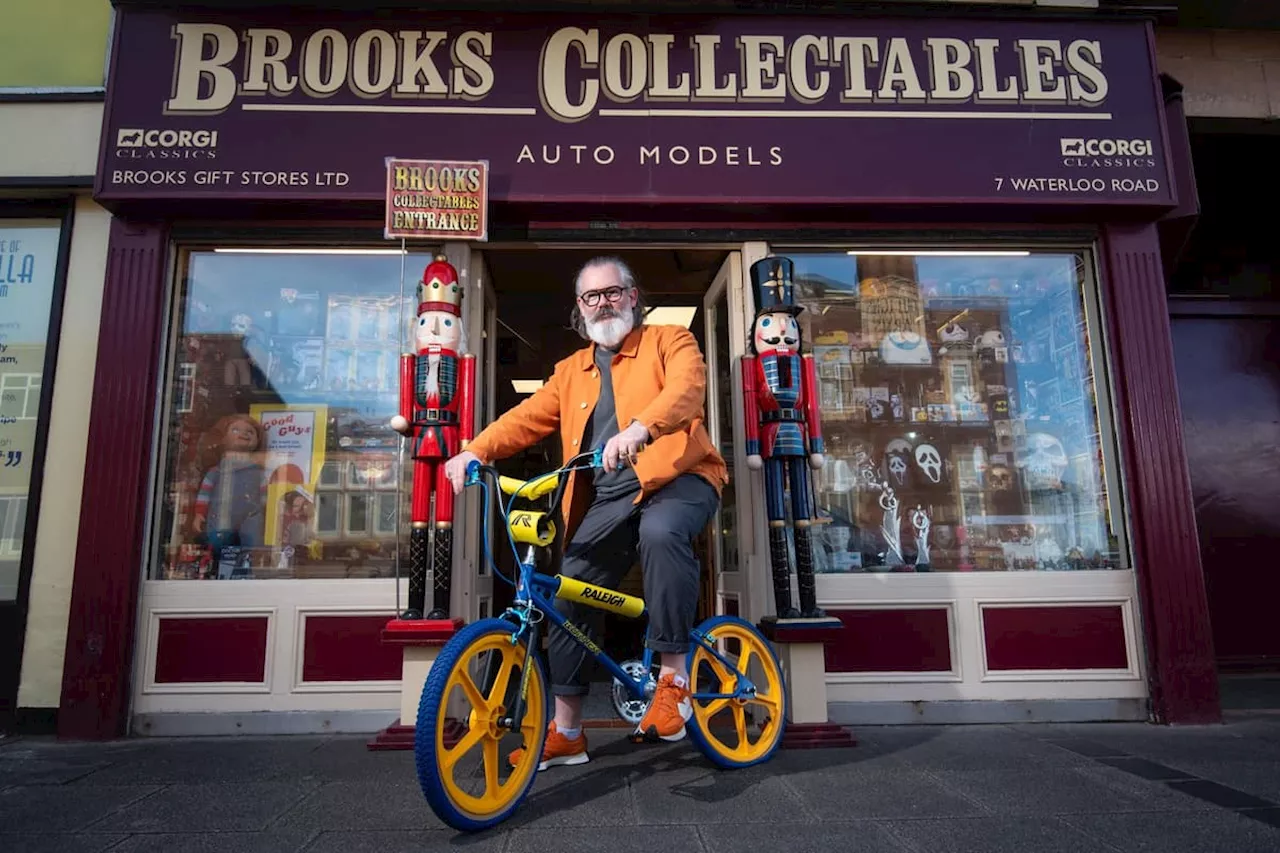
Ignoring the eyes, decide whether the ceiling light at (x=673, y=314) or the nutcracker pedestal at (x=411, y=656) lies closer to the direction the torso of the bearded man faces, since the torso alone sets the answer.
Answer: the nutcracker pedestal

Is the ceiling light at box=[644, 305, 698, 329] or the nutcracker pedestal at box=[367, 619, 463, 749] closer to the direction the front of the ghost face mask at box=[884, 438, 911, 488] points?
the nutcracker pedestal

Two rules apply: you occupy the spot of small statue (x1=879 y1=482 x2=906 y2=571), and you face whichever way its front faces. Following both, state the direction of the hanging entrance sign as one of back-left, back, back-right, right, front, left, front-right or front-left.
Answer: front-right

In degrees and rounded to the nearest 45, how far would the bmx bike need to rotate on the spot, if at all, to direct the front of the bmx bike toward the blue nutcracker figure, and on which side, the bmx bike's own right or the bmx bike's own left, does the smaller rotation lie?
approximately 180°

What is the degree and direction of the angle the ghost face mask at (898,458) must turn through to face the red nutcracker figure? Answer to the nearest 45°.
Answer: approximately 45° to its right

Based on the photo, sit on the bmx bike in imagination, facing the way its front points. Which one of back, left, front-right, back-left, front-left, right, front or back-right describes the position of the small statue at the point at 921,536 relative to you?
back

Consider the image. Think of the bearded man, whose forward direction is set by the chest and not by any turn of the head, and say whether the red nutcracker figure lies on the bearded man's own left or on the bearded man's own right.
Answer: on the bearded man's own right

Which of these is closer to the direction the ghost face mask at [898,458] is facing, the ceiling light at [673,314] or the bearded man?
the bearded man

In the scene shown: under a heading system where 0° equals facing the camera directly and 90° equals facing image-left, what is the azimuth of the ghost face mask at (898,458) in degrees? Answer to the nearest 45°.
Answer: approximately 0°

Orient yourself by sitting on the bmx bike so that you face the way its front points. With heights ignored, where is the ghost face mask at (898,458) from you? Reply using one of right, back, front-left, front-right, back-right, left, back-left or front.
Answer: back
